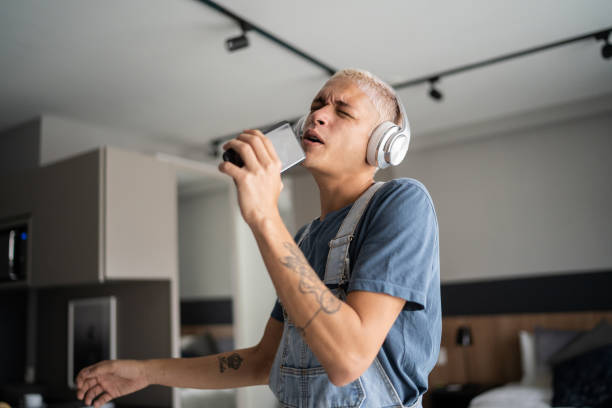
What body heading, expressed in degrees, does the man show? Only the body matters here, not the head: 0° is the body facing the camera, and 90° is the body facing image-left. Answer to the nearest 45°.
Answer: approximately 45°

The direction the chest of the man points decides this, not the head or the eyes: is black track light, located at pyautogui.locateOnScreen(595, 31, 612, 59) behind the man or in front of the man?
behind

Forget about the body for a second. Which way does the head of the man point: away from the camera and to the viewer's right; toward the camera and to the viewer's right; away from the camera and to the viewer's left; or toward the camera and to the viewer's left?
toward the camera and to the viewer's left

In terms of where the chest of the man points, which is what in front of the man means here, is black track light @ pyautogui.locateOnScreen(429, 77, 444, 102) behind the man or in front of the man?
behind

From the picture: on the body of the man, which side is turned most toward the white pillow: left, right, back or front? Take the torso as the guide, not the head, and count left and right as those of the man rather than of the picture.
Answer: back
